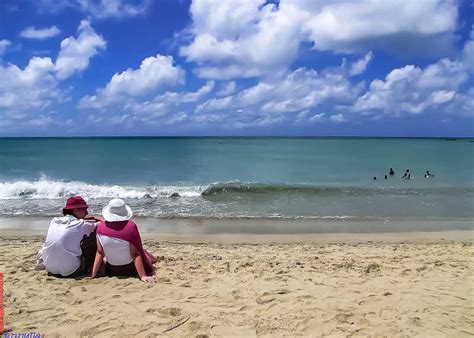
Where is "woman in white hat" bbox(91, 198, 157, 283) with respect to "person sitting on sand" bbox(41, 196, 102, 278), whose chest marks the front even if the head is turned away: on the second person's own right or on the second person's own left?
on the second person's own right

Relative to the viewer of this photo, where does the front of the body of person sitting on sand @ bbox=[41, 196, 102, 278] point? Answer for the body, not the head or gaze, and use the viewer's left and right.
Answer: facing away from the viewer and to the right of the viewer
